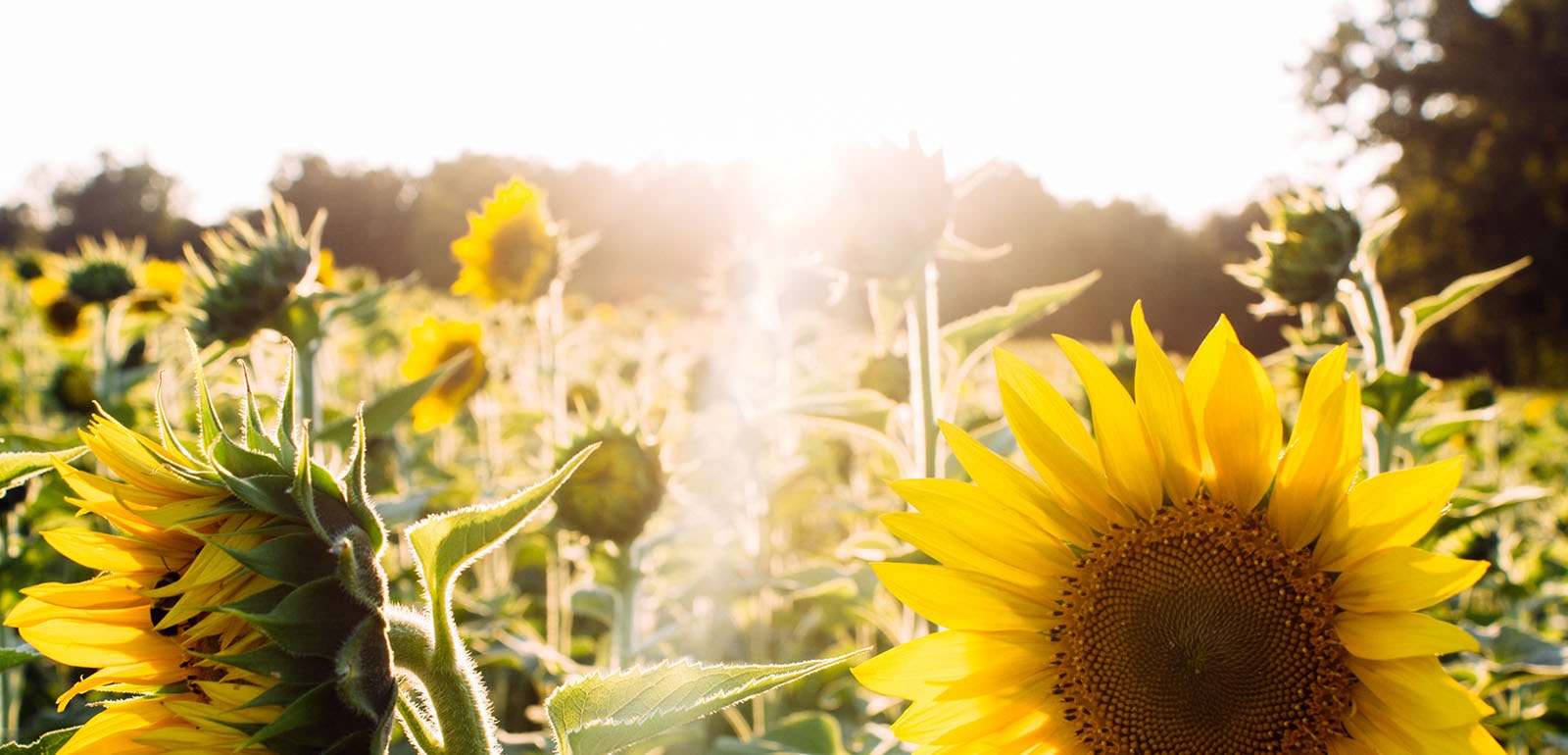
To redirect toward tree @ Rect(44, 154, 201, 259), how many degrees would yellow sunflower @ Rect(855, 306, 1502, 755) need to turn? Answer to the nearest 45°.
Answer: approximately 135° to its right

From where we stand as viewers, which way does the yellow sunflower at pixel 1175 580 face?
facing the viewer

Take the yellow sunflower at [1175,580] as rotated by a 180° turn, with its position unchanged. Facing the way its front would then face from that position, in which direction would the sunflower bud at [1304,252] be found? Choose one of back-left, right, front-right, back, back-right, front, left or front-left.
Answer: front

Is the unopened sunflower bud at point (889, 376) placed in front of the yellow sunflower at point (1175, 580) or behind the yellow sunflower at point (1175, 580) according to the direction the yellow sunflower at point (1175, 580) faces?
behind

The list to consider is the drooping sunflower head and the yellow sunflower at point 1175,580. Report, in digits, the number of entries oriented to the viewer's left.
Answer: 1

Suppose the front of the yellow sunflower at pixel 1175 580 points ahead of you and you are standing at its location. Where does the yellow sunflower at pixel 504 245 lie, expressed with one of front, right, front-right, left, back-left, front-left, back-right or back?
back-right

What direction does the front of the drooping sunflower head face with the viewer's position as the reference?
facing to the left of the viewer

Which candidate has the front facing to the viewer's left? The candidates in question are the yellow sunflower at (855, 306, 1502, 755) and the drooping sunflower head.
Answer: the drooping sunflower head

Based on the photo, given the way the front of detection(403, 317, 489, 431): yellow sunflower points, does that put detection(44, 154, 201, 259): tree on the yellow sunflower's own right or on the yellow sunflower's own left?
on the yellow sunflower's own right

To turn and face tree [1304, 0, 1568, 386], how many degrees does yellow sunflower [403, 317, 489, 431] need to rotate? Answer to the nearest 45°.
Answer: approximately 180°

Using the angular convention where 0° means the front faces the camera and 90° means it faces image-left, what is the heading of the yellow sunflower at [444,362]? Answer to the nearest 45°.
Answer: approximately 45°
